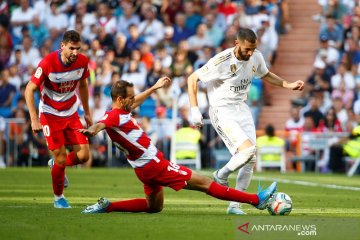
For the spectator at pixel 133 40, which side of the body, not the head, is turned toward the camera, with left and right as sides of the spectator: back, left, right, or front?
front

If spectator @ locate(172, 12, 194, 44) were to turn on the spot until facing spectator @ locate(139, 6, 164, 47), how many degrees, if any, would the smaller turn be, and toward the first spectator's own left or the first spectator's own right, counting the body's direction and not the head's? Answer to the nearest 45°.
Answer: approximately 90° to the first spectator's own right

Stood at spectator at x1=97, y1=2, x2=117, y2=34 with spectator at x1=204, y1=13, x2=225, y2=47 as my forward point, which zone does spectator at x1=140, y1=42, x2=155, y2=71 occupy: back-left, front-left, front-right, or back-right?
front-right

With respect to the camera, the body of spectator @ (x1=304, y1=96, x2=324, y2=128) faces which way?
toward the camera

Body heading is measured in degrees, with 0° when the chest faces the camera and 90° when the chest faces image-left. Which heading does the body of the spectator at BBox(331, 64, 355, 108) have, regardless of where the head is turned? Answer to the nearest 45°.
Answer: approximately 0°
